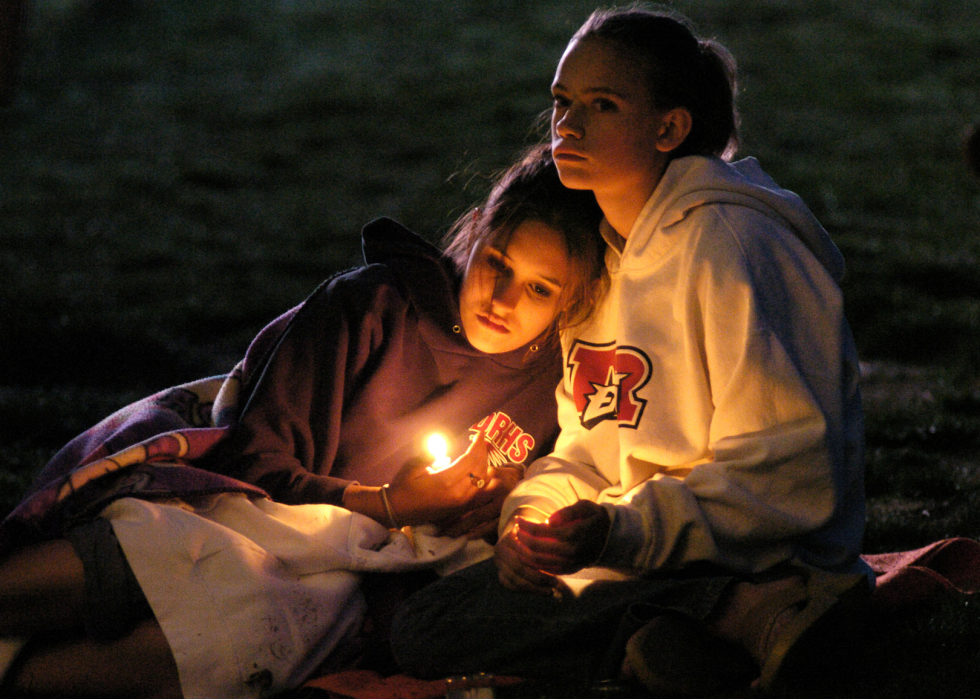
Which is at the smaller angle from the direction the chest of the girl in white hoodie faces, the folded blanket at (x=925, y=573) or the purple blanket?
the purple blanket

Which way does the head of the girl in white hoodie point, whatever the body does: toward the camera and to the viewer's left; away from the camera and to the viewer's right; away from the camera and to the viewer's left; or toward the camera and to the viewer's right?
toward the camera and to the viewer's left

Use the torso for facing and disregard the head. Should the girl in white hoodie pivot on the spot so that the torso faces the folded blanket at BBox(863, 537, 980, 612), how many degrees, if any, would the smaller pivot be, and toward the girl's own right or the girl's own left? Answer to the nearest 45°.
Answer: approximately 180°

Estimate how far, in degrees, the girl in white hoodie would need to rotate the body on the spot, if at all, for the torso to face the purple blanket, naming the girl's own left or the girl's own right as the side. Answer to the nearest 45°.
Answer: approximately 45° to the girl's own right

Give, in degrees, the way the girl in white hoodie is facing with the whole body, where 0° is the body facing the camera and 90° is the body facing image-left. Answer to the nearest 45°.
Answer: approximately 45°
